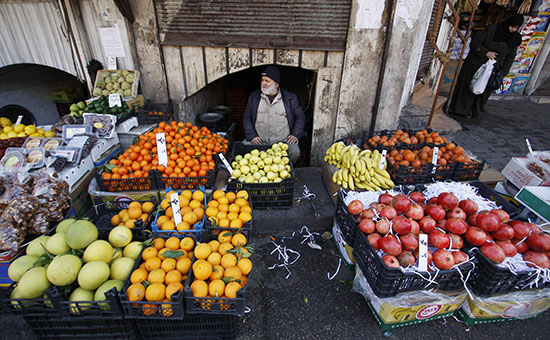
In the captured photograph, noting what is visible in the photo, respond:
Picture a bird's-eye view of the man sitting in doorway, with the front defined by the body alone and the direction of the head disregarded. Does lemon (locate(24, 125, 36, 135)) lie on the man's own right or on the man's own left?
on the man's own right

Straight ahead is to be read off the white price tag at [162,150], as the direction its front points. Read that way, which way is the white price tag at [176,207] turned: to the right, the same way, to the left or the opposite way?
the same way

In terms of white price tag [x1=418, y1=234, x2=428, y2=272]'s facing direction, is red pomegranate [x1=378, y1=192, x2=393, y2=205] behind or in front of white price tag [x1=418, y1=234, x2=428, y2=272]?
behind

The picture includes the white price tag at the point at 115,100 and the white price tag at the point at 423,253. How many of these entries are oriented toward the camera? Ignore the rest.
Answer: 2

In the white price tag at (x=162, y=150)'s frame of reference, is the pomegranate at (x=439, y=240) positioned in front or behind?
in front

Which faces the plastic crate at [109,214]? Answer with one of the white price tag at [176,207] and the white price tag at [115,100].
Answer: the white price tag at [115,100]

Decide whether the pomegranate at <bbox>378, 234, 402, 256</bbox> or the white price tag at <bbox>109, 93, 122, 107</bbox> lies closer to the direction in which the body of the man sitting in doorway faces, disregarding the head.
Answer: the pomegranate

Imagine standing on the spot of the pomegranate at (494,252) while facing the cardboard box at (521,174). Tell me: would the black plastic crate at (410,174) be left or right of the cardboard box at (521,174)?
left

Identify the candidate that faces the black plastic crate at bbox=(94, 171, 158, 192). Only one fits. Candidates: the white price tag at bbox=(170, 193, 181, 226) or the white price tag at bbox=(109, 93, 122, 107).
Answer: the white price tag at bbox=(109, 93, 122, 107)

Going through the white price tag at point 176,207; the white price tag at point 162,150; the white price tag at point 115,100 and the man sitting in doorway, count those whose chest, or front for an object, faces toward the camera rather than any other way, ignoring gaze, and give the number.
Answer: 4

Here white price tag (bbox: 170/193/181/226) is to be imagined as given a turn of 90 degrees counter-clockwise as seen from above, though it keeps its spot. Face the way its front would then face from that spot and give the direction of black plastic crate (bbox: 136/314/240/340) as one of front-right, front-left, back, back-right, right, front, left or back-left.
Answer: right

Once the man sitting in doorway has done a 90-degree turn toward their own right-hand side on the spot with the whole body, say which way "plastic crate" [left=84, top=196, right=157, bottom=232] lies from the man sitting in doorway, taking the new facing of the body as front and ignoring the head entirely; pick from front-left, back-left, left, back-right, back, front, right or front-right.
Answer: front-left

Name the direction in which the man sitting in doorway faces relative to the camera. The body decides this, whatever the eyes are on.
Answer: toward the camera

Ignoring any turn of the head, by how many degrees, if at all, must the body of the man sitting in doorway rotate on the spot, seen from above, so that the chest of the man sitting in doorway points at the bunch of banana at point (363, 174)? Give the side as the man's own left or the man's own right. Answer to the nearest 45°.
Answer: approximately 45° to the man's own left

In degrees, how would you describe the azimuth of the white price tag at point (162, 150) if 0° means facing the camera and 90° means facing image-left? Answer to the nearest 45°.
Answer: approximately 0°

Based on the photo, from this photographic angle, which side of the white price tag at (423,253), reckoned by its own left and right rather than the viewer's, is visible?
front

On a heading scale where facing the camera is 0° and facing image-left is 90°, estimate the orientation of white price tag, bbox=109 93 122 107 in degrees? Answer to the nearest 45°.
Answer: approximately 0°
